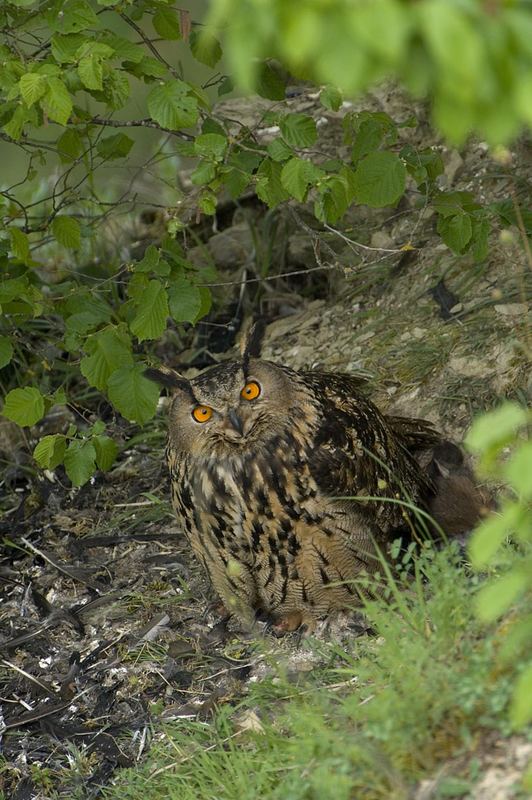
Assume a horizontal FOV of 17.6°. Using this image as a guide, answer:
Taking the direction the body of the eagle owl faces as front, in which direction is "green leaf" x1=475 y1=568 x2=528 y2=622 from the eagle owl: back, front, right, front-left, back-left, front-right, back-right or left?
front-left

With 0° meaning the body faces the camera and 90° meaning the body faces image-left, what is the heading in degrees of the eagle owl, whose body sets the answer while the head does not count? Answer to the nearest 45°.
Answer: approximately 45°
